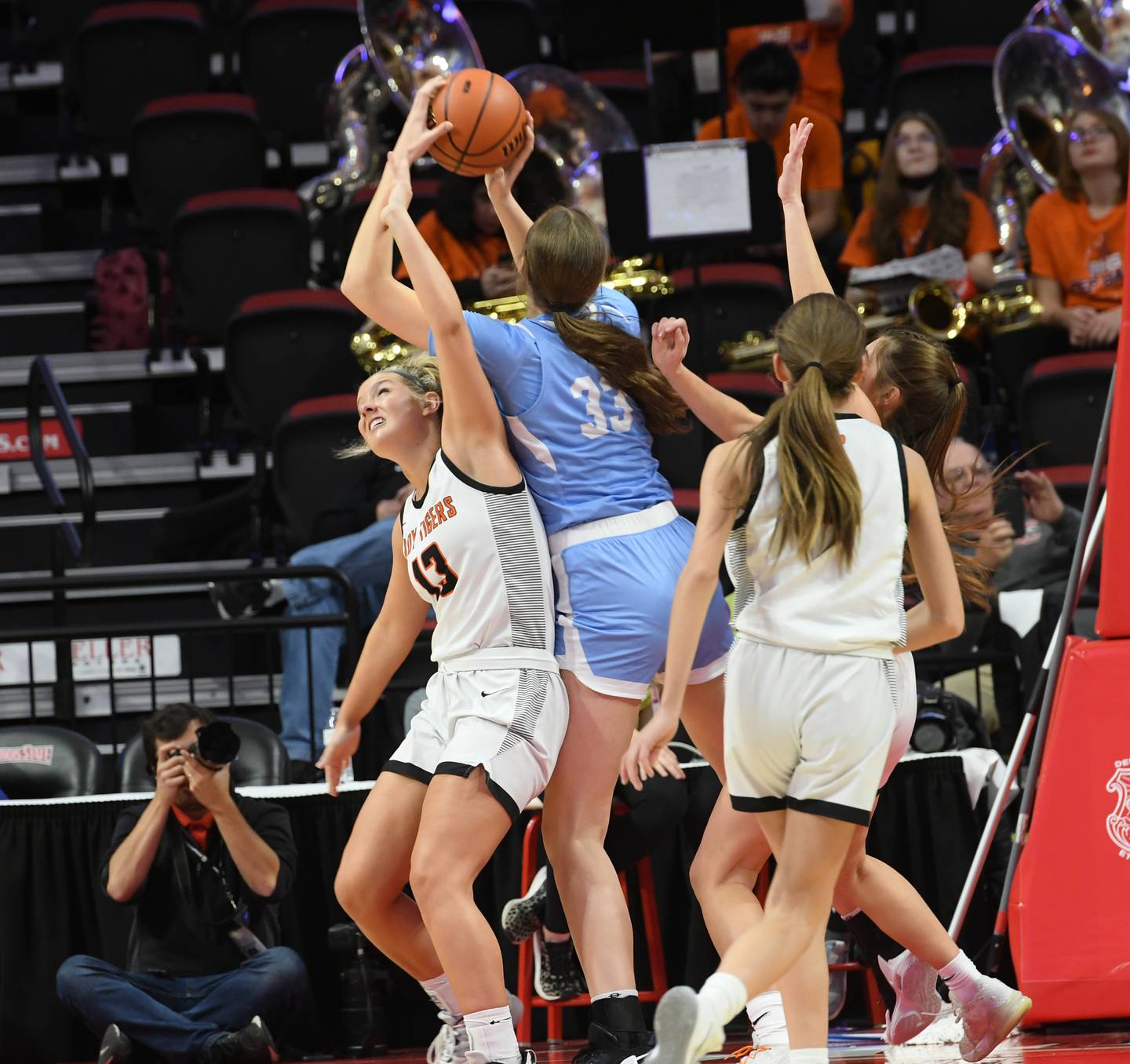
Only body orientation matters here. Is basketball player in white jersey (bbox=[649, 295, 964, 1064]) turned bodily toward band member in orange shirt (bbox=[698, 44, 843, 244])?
yes

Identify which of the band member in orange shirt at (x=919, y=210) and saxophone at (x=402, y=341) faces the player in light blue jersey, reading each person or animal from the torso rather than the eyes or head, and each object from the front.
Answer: the band member in orange shirt

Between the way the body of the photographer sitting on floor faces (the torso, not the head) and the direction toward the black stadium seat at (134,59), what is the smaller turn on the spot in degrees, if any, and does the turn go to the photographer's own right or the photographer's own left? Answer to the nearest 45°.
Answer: approximately 180°

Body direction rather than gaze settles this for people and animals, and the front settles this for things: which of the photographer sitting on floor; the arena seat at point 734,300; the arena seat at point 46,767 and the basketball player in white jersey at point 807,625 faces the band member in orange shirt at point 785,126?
the basketball player in white jersey

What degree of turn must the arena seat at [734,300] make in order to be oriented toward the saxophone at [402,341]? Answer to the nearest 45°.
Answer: approximately 90° to its right

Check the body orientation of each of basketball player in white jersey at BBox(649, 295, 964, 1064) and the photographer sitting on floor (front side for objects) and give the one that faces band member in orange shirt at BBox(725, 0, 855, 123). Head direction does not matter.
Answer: the basketball player in white jersey

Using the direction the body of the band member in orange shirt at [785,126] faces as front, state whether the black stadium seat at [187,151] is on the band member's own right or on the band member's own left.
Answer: on the band member's own right

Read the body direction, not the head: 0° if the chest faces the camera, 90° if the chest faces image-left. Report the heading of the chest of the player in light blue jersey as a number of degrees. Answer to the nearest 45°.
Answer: approximately 135°

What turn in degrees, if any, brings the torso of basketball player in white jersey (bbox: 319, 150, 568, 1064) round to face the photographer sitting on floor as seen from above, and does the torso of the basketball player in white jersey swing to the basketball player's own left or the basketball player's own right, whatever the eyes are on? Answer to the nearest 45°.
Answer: approximately 90° to the basketball player's own right
